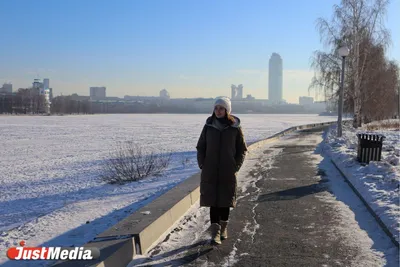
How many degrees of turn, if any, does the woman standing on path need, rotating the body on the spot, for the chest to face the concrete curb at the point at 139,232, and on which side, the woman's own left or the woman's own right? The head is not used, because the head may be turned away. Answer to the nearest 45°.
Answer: approximately 90° to the woman's own right

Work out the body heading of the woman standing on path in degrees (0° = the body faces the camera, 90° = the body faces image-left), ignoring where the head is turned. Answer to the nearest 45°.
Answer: approximately 0°

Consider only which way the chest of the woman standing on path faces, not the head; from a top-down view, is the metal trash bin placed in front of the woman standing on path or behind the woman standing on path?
behind

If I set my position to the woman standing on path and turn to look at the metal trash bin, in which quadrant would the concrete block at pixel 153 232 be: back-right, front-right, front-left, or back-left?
back-left

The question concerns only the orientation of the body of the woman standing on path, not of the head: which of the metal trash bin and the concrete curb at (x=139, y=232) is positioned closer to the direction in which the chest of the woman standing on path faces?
the concrete curb
